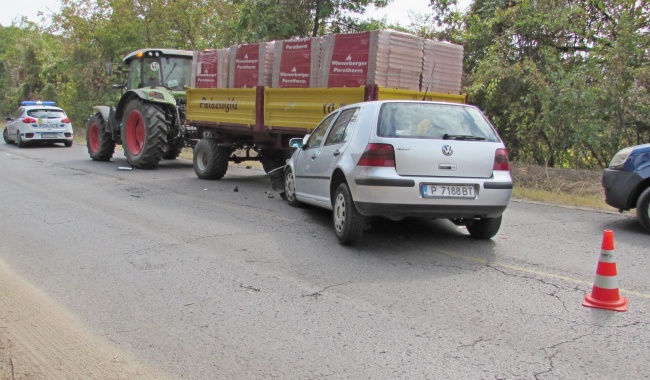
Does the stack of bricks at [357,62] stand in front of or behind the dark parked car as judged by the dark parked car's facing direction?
in front

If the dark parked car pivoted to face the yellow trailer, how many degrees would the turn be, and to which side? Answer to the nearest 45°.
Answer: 0° — it already faces it

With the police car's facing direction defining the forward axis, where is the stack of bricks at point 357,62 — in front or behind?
behind

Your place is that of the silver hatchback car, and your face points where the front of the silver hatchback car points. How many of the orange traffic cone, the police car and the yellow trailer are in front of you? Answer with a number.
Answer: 2

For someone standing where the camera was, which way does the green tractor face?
facing away from the viewer and to the left of the viewer

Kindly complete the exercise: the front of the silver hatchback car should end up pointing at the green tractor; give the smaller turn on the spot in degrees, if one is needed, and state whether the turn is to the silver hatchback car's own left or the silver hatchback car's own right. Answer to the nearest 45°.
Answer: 0° — it already faces it

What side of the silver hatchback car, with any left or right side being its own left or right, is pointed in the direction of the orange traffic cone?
back

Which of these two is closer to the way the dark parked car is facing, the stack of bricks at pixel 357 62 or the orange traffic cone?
the stack of bricks

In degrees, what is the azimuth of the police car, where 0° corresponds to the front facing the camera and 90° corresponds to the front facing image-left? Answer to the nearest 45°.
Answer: approximately 135°

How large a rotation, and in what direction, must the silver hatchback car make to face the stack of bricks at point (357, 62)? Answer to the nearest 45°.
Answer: approximately 45° to its right

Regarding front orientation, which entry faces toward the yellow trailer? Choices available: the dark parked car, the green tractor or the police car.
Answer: the dark parked car

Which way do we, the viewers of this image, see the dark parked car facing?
facing to the left of the viewer
